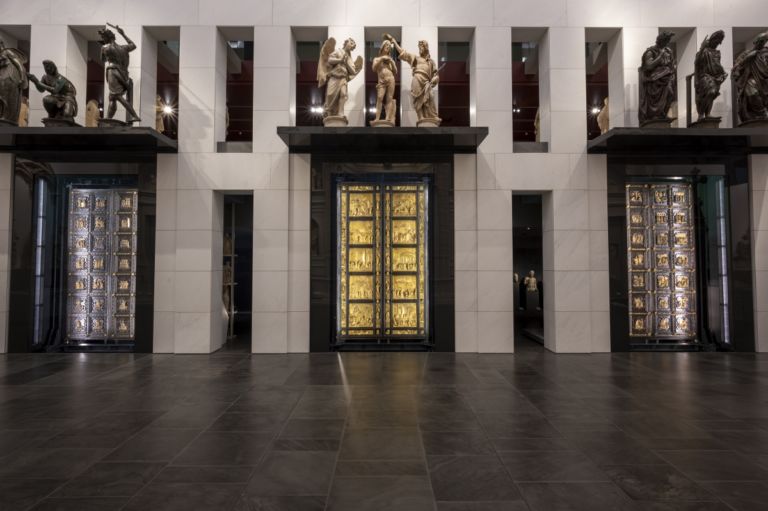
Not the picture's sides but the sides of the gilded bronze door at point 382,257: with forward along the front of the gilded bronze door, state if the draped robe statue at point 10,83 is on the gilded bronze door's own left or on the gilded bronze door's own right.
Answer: on the gilded bronze door's own right

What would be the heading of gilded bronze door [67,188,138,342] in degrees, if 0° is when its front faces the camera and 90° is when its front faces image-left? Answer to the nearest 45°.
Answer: approximately 0°

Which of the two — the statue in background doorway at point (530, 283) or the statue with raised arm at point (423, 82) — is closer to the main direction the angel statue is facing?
the statue with raised arm

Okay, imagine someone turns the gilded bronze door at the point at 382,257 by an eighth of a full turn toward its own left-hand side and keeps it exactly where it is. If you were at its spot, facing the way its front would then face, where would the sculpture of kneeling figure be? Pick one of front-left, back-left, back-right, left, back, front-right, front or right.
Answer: back-right

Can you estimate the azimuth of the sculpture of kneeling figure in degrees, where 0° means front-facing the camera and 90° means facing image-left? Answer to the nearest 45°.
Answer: approximately 45°

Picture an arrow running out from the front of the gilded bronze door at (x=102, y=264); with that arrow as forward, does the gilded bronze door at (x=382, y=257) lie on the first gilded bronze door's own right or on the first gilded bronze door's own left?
on the first gilded bronze door's own left

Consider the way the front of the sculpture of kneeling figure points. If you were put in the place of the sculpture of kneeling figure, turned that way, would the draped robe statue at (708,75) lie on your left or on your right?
on your left

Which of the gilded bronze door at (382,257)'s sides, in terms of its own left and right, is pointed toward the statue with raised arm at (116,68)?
right
